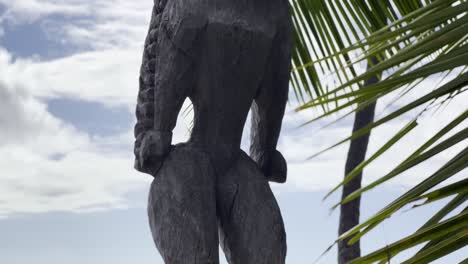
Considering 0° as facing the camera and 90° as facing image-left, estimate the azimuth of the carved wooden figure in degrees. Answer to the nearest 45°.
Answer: approximately 180°
